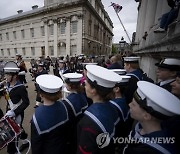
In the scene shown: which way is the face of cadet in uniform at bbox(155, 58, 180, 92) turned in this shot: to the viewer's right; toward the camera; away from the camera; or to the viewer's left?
to the viewer's left

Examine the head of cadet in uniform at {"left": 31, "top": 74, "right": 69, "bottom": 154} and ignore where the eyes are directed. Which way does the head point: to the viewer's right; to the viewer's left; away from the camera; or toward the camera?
away from the camera

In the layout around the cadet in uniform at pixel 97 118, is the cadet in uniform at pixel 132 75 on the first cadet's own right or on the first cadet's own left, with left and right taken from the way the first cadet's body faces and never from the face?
on the first cadet's own right

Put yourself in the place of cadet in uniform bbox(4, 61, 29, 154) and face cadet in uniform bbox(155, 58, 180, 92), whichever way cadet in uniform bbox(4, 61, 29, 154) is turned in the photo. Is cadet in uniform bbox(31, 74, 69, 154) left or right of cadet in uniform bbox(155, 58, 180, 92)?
right

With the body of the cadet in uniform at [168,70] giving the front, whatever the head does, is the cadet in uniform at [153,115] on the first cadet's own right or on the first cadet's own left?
on the first cadet's own left

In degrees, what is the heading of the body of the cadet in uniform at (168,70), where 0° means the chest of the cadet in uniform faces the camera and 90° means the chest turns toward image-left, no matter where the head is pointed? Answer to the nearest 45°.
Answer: approximately 90°

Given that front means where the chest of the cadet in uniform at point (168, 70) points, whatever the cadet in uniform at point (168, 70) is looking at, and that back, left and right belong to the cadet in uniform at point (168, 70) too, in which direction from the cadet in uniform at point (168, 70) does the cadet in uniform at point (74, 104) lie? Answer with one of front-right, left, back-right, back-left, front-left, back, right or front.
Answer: front-left

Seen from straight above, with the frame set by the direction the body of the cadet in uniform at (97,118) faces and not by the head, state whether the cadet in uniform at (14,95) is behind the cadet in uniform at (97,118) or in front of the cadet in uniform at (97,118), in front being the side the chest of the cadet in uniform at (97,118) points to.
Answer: in front

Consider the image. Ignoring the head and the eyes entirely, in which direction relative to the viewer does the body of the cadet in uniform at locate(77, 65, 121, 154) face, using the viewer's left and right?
facing away from the viewer and to the left of the viewer

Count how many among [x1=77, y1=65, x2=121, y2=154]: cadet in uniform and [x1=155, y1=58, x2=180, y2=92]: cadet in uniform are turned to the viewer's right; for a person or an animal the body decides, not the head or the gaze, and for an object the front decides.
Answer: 0

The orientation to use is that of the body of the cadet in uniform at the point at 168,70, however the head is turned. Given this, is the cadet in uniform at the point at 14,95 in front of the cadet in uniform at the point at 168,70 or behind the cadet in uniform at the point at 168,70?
in front
